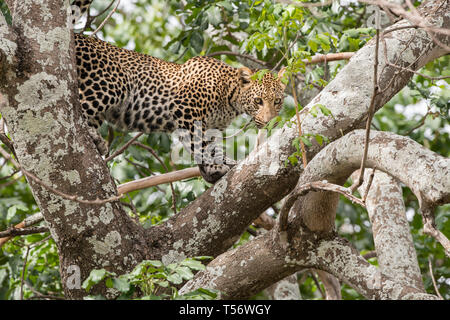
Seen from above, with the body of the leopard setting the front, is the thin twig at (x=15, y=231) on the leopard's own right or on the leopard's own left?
on the leopard's own right

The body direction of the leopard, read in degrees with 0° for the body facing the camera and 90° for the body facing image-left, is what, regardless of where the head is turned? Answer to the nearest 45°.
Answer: approximately 270°
